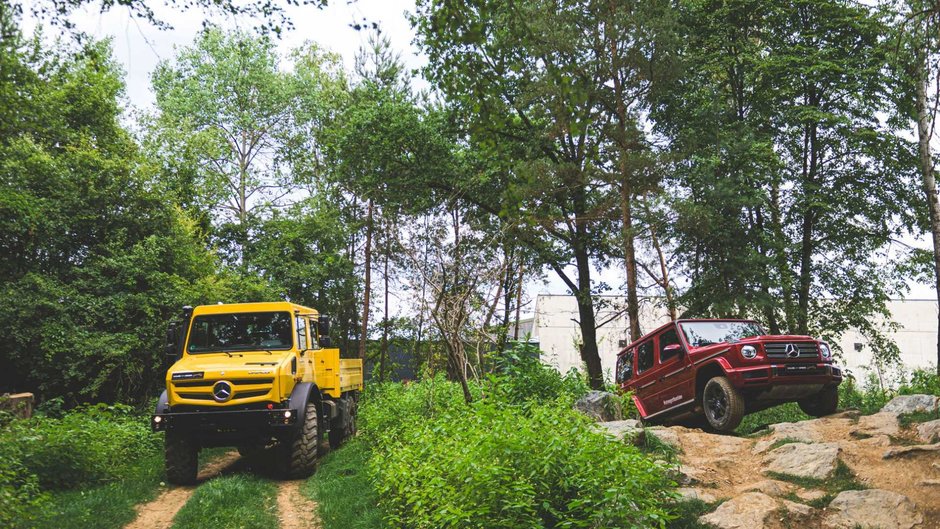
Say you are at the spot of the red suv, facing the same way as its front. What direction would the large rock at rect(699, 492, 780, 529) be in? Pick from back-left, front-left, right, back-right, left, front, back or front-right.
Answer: front-right

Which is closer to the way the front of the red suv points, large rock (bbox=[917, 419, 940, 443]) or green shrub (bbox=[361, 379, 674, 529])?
the large rock

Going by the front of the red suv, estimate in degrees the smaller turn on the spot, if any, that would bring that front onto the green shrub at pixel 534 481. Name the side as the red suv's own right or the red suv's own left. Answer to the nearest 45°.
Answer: approximately 45° to the red suv's own right

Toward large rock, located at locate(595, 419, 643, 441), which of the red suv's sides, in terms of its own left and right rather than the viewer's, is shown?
right

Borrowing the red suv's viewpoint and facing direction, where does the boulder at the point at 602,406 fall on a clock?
The boulder is roughly at 4 o'clock from the red suv.

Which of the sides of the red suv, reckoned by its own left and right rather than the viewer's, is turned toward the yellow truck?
right

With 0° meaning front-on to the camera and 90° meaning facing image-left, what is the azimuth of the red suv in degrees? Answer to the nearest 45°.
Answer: approximately 315°

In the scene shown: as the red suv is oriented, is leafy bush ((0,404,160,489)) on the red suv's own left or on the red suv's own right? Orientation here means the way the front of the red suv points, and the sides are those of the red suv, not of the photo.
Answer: on the red suv's own right

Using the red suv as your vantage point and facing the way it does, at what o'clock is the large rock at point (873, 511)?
The large rock is roughly at 1 o'clock from the red suv.

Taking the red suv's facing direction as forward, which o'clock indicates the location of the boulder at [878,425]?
The boulder is roughly at 11 o'clock from the red suv.

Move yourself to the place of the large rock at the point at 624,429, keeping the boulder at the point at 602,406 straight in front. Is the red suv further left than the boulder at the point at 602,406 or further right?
right

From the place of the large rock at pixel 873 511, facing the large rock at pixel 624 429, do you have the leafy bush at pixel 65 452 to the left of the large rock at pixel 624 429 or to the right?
left
